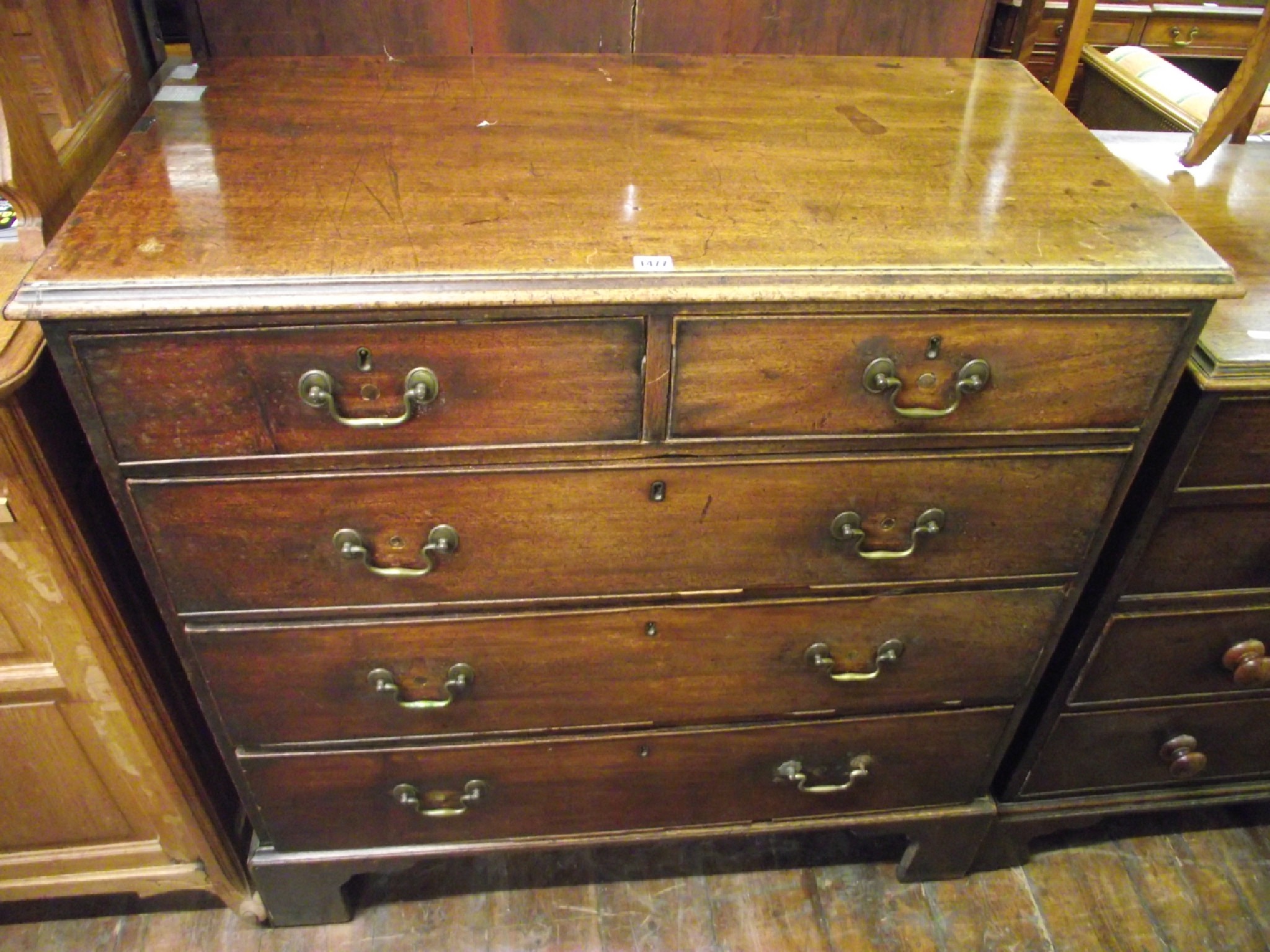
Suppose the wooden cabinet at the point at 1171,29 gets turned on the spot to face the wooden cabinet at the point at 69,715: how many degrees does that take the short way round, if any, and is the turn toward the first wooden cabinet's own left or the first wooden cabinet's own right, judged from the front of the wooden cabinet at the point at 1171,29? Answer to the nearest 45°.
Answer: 0° — it already faces it

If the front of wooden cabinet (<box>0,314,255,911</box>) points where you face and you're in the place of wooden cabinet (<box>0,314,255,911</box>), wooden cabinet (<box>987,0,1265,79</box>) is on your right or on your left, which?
on your left

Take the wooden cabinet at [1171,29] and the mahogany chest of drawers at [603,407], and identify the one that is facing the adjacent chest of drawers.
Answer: the wooden cabinet

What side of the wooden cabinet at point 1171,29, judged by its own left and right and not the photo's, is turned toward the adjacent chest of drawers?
front

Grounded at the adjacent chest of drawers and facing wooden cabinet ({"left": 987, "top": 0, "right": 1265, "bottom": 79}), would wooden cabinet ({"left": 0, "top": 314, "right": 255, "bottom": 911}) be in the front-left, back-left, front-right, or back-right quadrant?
back-left

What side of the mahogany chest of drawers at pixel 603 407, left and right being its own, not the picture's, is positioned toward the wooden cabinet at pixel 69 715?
right

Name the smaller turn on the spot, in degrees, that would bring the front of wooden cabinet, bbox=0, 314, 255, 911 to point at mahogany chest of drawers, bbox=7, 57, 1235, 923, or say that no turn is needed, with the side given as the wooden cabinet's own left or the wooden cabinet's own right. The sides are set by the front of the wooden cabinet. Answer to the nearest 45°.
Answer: approximately 45° to the wooden cabinet's own left

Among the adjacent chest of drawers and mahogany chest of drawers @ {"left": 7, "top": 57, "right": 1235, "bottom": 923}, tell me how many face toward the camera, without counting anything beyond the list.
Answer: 2

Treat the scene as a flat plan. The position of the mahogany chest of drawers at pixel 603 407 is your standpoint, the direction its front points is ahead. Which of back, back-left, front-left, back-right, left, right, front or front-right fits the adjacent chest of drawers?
left

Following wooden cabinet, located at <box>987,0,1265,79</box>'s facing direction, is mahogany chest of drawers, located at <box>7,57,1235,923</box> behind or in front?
in front

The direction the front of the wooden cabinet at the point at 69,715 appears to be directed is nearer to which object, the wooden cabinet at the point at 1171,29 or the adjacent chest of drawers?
the adjacent chest of drawers

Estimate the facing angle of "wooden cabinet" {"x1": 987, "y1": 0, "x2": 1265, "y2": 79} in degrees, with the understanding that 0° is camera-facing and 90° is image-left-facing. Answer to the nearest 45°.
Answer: approximately 0°
